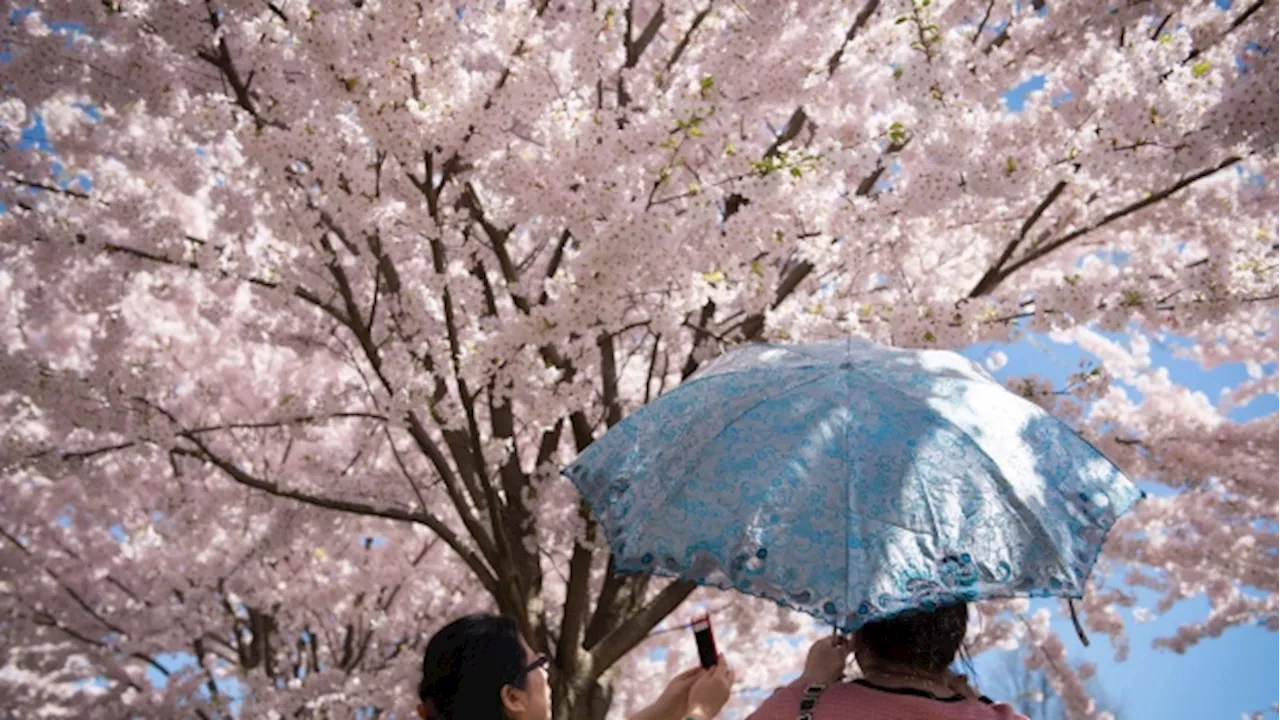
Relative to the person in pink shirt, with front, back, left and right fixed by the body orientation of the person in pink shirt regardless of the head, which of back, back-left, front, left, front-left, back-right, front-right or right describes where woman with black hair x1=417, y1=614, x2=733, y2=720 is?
left

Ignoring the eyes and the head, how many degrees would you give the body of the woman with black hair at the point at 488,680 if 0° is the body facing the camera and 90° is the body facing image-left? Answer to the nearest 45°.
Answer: approximately 225°

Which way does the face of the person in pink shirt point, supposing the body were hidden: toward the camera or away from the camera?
away from the camera

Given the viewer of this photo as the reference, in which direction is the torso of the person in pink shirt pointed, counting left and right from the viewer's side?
facing away from the viewer

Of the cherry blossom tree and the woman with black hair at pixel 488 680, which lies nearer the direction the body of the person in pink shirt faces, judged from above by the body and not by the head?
the cherry blossom tree

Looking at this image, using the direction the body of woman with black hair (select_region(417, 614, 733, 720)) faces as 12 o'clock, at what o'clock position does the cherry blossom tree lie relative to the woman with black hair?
The cherry blossom tree is roughly at 11 o'clock from the woman with black hair.

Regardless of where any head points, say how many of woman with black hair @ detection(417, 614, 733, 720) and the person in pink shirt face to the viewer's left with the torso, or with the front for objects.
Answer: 0

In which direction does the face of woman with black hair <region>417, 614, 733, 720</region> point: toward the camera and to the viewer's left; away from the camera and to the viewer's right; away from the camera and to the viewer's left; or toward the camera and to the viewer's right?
away from the camera and to the viewer's right
